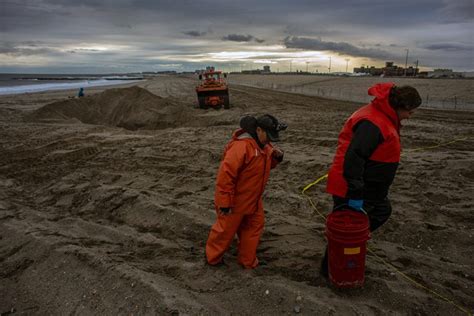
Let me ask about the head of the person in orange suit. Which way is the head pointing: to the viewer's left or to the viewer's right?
to the viewer's right

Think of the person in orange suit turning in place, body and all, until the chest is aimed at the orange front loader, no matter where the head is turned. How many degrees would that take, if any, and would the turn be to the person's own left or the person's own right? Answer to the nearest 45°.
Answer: approximately 135° to the person's own left

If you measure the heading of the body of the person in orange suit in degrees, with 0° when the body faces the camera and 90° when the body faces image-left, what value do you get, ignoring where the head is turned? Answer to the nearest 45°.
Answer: approximately 315°

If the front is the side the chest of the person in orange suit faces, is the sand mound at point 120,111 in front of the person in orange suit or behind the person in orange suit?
behind
